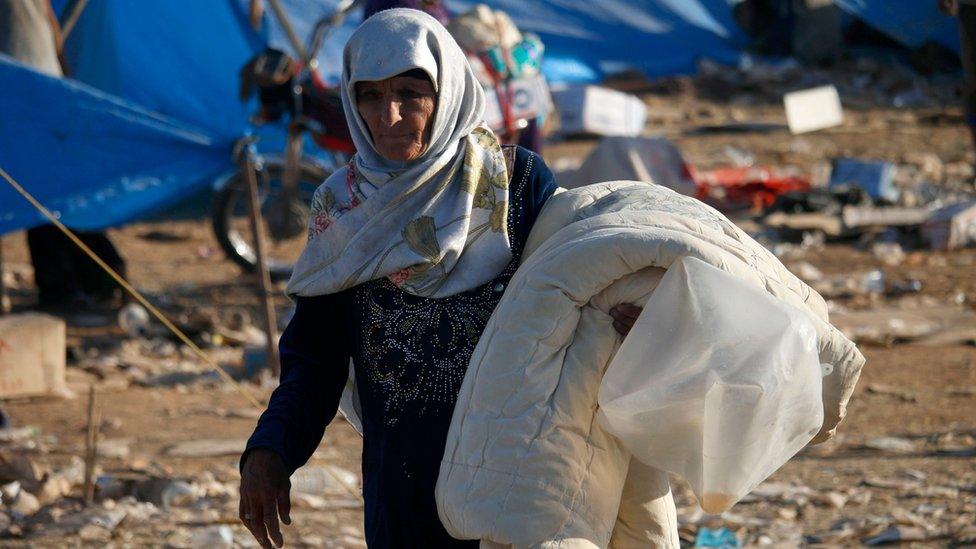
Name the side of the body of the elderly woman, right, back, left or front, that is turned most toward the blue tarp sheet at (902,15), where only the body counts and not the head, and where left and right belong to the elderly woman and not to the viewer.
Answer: back

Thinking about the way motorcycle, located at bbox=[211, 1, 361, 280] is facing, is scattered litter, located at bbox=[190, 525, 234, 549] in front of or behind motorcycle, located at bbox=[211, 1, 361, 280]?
in front

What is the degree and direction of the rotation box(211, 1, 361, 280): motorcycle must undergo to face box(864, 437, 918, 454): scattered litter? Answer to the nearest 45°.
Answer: approximately 90° to its left

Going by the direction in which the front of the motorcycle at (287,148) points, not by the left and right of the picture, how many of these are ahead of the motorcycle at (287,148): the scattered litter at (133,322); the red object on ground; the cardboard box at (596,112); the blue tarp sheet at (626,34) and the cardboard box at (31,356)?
2

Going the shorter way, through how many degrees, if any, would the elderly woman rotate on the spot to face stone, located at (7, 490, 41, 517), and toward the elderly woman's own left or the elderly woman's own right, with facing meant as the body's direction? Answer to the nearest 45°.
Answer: approximately 135° to the elderly woman's own right

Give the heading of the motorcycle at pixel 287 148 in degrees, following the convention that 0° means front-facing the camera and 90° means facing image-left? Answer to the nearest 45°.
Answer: approximately 45°

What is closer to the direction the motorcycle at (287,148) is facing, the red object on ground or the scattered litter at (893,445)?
the scattered litter

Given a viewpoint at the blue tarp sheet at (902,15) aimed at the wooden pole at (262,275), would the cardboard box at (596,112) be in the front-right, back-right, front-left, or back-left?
front-right

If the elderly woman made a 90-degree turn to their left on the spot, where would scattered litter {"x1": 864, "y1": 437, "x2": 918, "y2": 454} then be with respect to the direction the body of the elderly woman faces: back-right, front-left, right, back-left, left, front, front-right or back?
front-left

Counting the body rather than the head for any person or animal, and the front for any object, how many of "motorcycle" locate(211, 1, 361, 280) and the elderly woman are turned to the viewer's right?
0

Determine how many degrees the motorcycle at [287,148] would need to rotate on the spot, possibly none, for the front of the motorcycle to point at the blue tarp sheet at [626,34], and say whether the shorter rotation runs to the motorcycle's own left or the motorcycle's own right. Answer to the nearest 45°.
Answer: approximately 180°

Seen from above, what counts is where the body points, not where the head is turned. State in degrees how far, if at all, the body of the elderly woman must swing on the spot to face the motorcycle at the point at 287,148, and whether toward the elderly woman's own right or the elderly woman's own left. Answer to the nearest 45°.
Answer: approximately 180°

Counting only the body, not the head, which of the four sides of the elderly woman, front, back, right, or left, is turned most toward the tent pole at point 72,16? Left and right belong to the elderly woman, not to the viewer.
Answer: back

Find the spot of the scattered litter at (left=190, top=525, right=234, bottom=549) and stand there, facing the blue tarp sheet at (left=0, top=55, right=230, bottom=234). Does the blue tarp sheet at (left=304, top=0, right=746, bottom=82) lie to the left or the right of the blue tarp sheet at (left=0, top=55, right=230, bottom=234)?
right

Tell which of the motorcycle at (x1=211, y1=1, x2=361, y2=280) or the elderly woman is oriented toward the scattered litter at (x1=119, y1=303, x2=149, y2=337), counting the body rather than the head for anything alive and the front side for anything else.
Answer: the motorcycle

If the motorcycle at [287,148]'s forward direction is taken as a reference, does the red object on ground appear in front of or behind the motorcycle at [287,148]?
behind

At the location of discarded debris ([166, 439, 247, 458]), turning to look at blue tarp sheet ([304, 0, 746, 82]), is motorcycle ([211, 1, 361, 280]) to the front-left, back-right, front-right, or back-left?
front-left

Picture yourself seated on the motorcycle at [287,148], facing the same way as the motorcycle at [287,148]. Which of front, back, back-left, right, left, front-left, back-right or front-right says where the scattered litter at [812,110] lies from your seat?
back

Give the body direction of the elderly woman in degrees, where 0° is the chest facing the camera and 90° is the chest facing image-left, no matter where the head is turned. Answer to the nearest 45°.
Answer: approximately 0°

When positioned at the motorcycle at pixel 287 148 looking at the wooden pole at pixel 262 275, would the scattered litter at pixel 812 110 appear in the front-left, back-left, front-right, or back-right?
back-left

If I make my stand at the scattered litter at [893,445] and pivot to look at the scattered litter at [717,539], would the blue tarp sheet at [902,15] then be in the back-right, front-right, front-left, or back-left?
back-right
